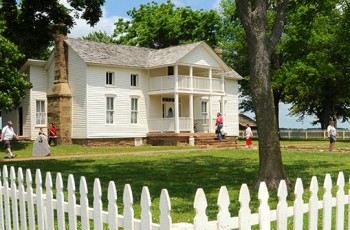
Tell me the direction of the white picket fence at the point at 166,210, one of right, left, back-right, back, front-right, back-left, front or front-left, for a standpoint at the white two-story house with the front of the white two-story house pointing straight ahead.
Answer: front-right

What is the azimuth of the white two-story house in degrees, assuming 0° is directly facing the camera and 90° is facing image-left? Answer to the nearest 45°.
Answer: approximately 315°

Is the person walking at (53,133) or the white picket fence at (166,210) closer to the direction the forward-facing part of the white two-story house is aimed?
the white picket fence

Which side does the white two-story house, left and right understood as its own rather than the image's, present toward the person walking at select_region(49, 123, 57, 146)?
right
